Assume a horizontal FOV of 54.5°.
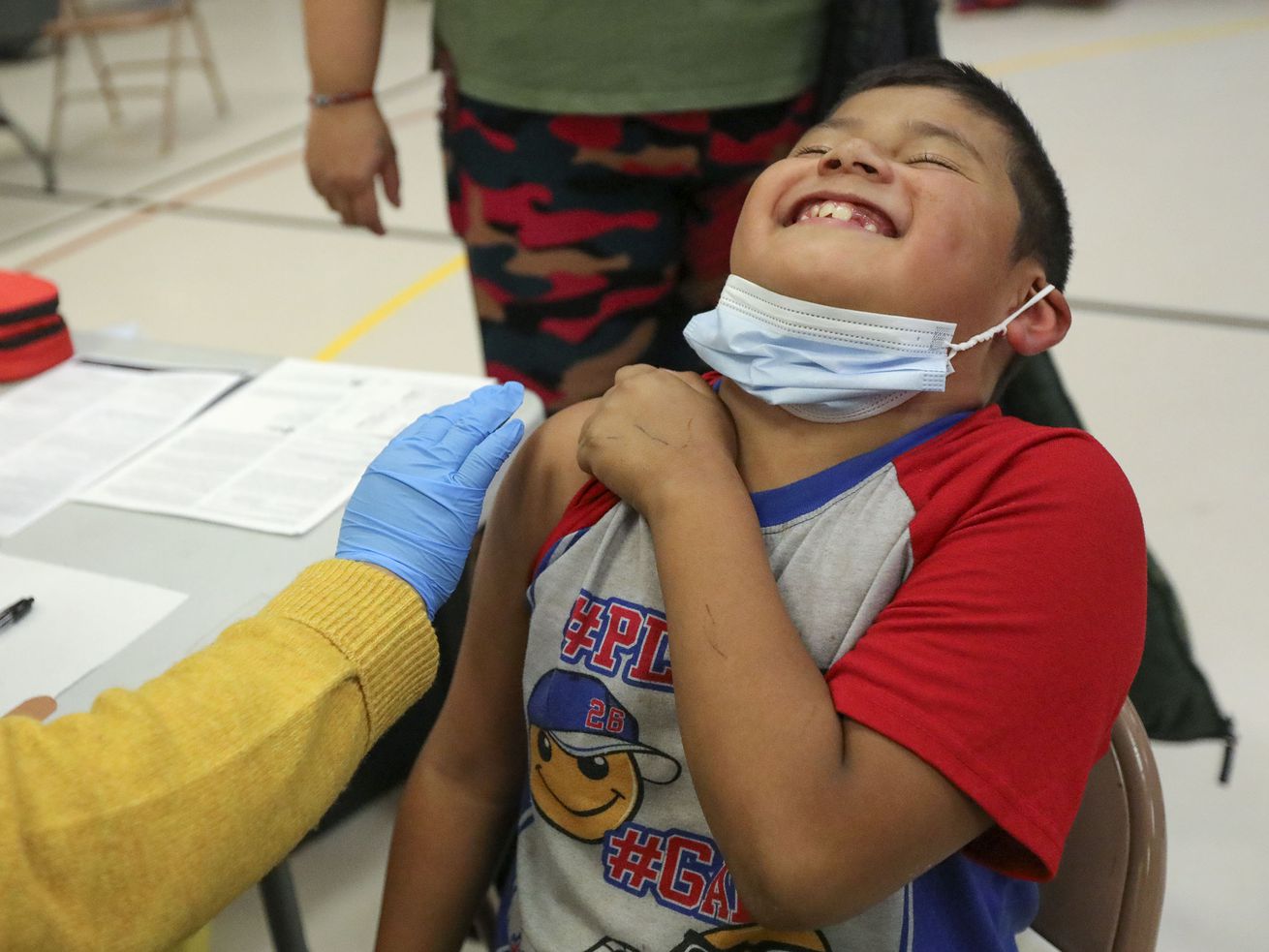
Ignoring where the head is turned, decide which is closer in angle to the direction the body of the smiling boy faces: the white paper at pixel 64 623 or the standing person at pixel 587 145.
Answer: the white paper

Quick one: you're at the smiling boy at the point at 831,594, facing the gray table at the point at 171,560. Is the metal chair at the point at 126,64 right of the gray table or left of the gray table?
right

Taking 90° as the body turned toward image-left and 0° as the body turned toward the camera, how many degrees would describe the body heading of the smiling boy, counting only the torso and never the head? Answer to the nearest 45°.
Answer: approximately 45°

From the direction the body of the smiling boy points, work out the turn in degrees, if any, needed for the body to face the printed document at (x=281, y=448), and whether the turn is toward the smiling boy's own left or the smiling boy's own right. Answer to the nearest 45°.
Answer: approximately 90° to the smiling boy's own right

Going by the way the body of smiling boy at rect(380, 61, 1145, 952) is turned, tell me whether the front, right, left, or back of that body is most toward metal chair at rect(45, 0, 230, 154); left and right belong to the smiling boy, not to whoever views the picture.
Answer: right

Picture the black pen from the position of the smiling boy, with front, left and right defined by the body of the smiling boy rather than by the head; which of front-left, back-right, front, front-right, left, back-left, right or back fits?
front-right

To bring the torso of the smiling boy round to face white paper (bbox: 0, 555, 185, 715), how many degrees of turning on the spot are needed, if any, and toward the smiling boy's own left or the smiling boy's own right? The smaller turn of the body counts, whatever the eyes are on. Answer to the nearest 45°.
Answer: approximately 45° to the smiling boy's own right

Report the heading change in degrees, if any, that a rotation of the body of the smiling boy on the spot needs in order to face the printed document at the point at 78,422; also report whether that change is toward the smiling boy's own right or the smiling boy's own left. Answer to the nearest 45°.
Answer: approximately 90° to the smiling boy's own right

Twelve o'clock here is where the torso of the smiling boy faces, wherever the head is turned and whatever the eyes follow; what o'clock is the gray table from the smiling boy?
The gray table is roughly at 2 o'clock from the smiling boy.

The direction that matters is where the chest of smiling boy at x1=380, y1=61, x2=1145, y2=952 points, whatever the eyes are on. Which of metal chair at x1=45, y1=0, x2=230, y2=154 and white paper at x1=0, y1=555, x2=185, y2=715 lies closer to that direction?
the white paper

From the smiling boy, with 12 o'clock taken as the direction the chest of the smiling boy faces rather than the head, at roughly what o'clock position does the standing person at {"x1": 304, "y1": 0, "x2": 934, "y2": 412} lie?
The standing person is roughly at 4 o'clock from the smiling boy.
